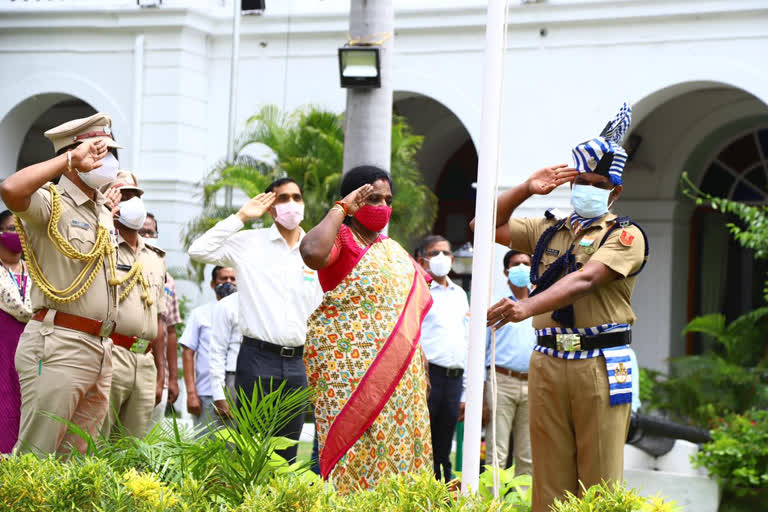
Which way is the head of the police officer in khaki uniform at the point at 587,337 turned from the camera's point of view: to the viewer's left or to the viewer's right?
to the viewer's left

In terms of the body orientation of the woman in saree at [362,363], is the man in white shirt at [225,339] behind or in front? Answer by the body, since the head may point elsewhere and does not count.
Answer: behind

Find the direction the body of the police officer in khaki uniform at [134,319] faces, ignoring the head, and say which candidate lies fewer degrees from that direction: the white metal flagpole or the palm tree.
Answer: the white metal flagpole

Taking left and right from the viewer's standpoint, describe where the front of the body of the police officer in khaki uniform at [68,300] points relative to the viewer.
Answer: facing the viewer and to the right of the viewer

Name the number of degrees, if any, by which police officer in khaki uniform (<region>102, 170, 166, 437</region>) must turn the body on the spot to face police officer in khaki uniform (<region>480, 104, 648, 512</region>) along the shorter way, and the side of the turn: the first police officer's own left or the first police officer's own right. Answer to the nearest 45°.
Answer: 0° — they already face them

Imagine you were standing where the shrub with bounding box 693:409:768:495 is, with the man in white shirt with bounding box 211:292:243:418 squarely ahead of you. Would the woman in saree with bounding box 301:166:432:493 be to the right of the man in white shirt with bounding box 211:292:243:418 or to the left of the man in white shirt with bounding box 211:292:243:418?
left

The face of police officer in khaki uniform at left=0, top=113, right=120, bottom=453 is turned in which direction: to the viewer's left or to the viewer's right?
to the viewer's right

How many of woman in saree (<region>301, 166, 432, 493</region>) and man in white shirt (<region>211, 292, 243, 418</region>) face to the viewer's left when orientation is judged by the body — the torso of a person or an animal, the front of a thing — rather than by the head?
0

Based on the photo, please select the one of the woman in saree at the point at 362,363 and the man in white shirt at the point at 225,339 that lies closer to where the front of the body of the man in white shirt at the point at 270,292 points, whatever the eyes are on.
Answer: the woman in saree

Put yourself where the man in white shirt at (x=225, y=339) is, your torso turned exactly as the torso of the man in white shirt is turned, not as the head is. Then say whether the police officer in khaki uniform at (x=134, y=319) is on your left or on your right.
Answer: on your right

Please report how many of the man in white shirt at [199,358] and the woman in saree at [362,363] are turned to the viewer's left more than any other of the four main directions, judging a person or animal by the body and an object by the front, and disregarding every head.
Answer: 0

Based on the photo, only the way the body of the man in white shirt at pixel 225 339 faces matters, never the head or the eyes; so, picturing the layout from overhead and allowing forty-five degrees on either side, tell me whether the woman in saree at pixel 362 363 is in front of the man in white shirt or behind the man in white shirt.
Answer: in front

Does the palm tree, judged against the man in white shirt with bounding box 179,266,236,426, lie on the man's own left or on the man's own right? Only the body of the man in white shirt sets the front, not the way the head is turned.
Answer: on the man's own left

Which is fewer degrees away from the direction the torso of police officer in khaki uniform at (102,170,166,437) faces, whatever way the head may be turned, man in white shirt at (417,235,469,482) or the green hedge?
the green hedge
